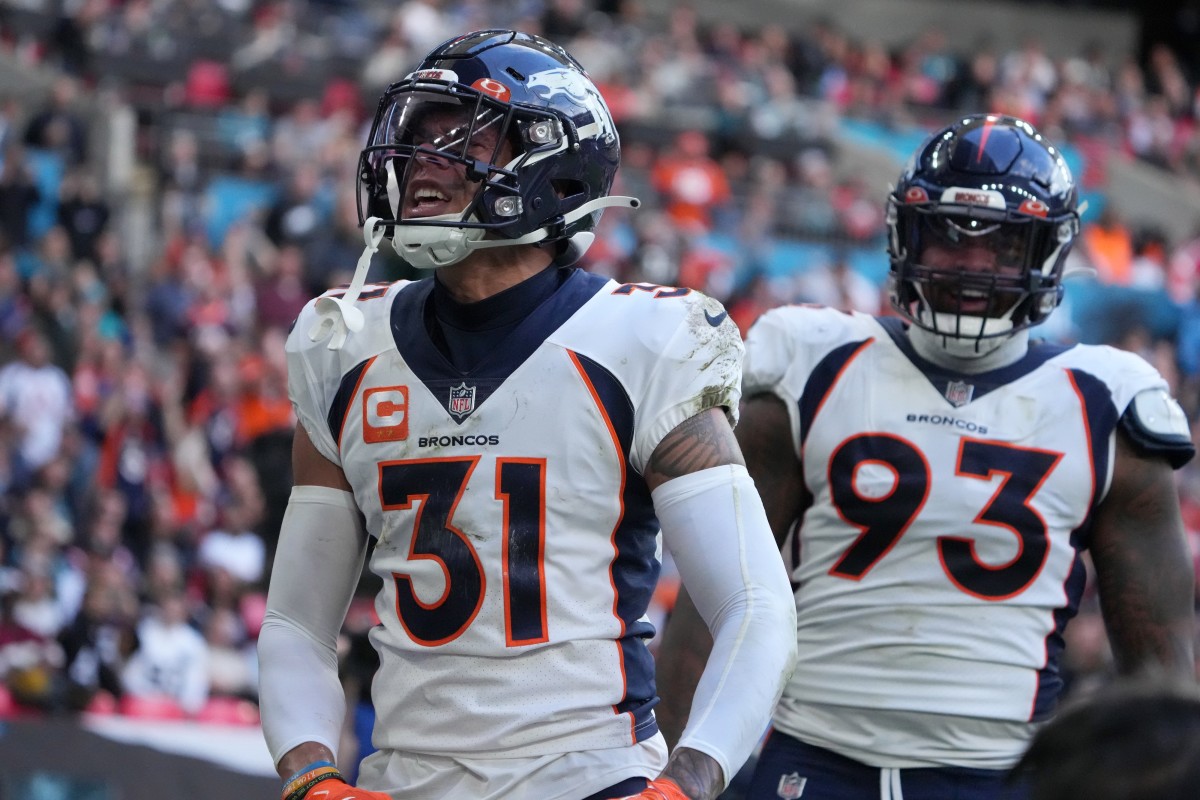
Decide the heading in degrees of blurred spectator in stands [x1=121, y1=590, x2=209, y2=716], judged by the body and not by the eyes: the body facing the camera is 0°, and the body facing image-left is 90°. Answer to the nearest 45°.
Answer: approximately 0°

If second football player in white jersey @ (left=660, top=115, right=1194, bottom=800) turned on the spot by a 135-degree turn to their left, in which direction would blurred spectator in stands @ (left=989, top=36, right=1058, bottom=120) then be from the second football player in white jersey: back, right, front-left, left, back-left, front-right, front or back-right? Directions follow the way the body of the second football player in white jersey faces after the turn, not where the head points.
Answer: front-left

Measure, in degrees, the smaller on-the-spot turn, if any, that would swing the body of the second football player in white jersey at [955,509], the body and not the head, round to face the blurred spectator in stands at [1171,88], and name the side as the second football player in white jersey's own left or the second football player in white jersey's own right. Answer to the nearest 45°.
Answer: approximately 180°

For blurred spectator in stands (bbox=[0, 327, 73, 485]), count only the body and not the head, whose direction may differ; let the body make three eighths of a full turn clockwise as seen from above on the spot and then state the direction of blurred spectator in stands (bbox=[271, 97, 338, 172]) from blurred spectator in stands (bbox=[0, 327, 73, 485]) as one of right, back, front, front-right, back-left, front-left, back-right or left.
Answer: right

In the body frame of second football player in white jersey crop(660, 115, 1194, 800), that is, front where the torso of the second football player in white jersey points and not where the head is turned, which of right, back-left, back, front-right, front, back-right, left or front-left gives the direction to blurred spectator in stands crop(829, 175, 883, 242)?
back

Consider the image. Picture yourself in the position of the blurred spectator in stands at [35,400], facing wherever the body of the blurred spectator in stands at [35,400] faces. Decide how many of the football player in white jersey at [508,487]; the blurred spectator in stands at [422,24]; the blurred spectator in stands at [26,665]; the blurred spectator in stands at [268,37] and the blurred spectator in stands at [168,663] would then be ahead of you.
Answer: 3

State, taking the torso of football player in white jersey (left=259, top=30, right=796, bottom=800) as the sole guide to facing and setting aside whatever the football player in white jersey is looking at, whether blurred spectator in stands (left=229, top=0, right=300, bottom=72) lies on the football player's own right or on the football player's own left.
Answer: on the football player's own right

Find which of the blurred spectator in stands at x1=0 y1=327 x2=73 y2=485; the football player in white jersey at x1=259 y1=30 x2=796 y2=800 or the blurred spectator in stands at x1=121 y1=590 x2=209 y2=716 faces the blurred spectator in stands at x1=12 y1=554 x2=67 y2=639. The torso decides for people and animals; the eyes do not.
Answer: the blurred spectator in stands at x1=0 y1=327 x2=73 y2=485

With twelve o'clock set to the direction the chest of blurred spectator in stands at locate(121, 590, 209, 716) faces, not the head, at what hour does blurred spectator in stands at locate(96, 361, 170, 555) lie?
blurred spectator in stands at locate(96, 361, 170, 555) is roughly at 6 o'clock from blurred spectator in stands at locate(121, 590, 209, 716).

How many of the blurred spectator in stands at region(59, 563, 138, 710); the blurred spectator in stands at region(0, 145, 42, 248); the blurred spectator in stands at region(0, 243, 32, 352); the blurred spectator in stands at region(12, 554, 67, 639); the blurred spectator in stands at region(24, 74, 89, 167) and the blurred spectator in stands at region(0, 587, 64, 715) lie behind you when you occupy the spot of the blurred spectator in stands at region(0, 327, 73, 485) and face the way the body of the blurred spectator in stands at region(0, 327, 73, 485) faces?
3

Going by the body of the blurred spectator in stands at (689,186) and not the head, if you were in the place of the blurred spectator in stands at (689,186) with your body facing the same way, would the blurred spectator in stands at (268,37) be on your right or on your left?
on your right

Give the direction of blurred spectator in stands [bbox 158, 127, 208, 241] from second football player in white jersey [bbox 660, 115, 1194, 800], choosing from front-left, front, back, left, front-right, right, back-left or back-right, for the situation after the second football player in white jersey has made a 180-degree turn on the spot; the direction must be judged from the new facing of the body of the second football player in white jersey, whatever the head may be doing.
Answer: front-left

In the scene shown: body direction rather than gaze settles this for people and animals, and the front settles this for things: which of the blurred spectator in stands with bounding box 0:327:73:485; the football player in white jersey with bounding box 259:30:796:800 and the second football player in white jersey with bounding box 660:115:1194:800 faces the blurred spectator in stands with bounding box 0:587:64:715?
the blurred spectator in stands with bounding box 0:327:73:485
